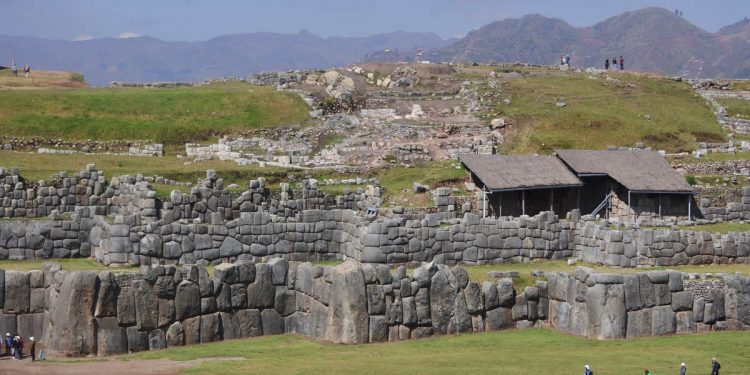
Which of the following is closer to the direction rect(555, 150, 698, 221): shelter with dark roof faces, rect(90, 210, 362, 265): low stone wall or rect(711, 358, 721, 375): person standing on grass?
the person standing on grass

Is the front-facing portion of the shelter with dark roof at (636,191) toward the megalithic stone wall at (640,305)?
yes

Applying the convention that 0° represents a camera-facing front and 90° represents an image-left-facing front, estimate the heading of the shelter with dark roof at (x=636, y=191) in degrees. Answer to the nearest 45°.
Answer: approximately 0°

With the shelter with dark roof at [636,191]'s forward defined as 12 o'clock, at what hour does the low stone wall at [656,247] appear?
The low stone wall is roughly at 12 o'clock from the shelter with dark roof.

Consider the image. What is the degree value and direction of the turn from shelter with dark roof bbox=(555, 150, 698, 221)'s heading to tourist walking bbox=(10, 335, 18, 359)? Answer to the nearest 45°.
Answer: approximately 45° to its right

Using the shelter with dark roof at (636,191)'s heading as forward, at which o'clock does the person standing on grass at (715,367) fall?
The person standing on grass is roughly at 12 o'clock from the shelter with dark roof.
